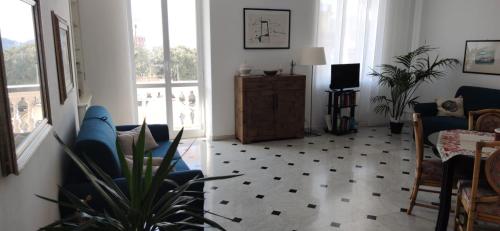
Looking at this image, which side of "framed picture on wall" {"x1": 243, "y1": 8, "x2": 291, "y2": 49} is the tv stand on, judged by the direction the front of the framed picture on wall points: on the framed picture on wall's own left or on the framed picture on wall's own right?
on the framed picture on wall's own left

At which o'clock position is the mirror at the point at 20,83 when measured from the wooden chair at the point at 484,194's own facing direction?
The mirror is roughly at 9 o'clock from the wooden chair.

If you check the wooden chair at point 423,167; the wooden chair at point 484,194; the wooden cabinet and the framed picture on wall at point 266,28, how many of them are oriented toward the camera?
2

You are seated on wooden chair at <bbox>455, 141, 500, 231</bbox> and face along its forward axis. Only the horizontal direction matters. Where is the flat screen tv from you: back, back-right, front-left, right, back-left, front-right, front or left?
front

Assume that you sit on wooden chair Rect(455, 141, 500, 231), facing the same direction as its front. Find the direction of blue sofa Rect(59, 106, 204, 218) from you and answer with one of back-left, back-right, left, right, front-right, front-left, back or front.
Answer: left

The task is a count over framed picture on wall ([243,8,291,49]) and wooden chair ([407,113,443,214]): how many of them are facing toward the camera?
1

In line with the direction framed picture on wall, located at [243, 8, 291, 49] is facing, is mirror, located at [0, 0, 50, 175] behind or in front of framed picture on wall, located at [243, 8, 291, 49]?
in front

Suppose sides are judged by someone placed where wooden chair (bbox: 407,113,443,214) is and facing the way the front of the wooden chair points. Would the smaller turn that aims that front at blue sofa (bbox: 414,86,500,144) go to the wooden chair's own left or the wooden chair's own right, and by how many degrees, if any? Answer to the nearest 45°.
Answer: approximately 90° to the wooden chair's own left

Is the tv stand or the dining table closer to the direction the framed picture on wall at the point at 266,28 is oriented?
the dining table

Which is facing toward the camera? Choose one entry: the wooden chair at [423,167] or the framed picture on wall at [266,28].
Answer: the framed picture on wall

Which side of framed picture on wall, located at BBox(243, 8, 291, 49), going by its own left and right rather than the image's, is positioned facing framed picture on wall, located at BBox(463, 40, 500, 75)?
left

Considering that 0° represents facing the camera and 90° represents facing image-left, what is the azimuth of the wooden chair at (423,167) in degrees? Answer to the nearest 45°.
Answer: approximately 270°

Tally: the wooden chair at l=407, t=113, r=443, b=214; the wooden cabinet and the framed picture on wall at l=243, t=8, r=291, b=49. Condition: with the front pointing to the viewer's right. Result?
1

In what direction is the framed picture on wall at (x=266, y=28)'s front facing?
toward the camera

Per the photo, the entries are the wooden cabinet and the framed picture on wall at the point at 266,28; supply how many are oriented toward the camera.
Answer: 2
